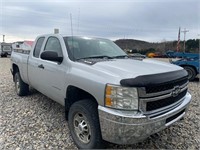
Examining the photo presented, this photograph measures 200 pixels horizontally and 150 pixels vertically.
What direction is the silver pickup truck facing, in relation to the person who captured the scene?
facing the viewer and to the right of the viewer
